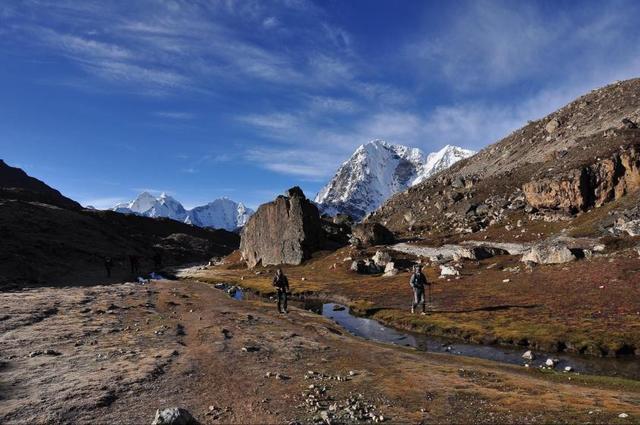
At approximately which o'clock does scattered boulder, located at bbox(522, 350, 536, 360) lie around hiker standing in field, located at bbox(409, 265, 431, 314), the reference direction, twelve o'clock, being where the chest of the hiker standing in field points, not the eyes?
The scattered boulder is roughly at 11 o'clock from the hiker standing in field.

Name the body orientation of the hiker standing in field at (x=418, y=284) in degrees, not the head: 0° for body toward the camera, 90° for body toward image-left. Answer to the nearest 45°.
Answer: approximately 0°

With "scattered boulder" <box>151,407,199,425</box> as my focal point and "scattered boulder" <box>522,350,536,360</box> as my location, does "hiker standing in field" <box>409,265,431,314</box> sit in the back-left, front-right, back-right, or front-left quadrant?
back-right

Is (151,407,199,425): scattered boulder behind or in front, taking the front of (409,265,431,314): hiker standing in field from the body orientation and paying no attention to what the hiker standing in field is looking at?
in front
